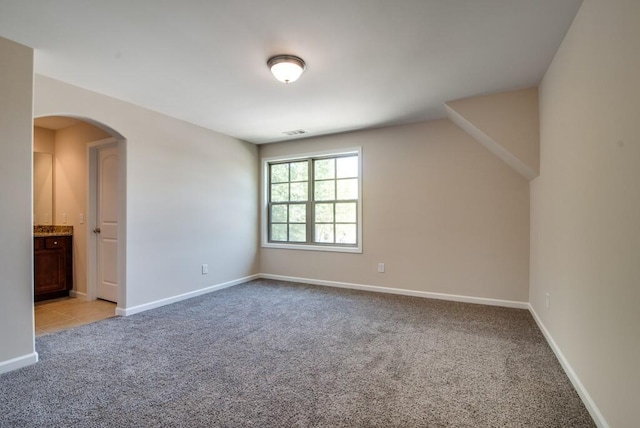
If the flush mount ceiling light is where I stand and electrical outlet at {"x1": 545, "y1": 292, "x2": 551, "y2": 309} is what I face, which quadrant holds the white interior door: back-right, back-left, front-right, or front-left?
back-left

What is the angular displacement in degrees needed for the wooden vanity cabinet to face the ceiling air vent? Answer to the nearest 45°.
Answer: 0° — it already faces it

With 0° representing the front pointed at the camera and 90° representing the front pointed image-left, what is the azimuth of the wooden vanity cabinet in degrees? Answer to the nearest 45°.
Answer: approximately 315°
